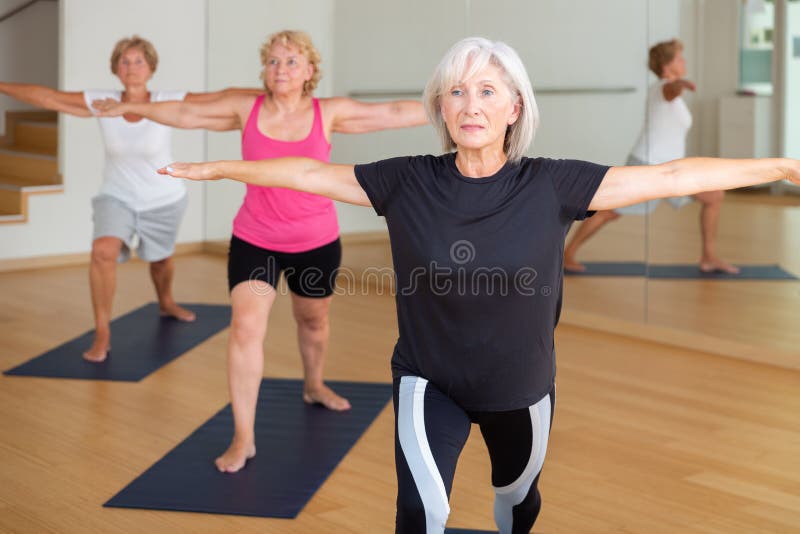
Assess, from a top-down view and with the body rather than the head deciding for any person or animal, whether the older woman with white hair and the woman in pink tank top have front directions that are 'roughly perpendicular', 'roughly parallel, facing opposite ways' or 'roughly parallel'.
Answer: roughly parallel

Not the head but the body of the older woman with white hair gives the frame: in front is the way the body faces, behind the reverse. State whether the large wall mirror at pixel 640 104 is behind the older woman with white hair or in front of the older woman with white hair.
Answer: behind

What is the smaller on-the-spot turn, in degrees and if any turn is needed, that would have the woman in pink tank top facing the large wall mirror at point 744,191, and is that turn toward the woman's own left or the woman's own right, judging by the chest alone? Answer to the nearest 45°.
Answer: approximately 135° to the woman's own left

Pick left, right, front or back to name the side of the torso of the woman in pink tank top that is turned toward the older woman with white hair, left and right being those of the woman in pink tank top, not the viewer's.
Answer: front

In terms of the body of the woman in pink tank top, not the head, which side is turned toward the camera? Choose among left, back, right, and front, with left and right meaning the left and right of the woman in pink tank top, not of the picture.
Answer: front

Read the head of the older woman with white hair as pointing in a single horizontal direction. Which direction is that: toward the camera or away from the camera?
toward the camera

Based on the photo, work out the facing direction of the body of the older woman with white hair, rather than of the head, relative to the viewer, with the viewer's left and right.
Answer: facing the viewer

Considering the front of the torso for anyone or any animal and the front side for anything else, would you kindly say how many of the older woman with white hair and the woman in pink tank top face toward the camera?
2
